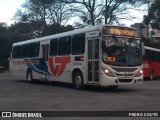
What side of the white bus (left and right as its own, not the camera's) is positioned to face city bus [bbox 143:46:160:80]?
left
